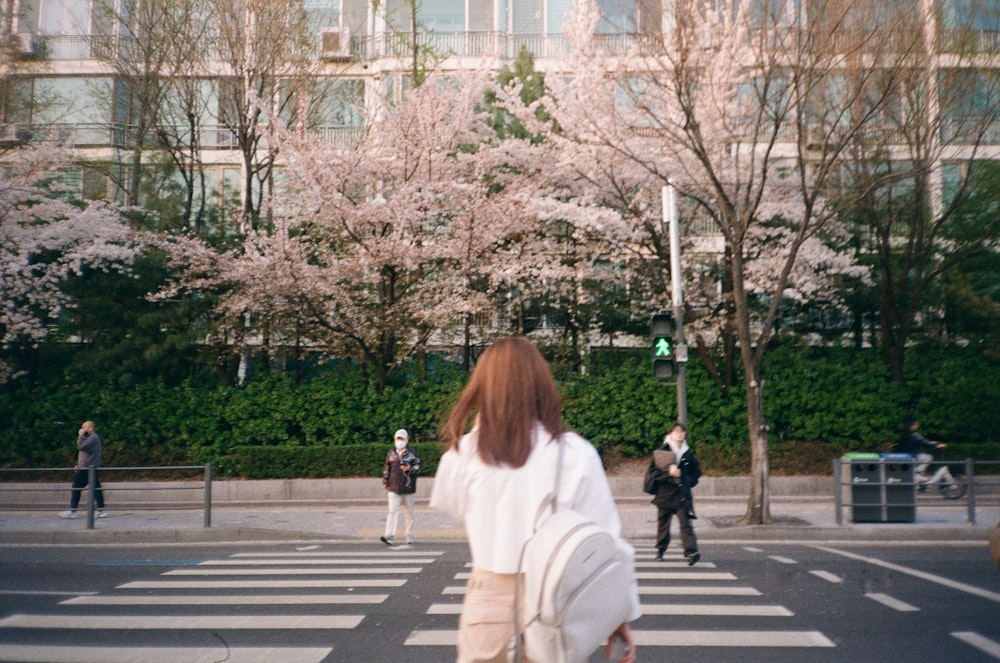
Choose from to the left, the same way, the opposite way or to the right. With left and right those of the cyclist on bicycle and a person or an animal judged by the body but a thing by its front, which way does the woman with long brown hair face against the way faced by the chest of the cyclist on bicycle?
to the left

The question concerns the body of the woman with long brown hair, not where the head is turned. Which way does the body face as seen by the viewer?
away from the camera

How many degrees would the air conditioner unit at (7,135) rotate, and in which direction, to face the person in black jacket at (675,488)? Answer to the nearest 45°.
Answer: approximately 45° to its left

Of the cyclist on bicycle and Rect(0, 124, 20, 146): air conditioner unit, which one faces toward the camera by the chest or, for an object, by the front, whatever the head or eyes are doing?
the air conditioner unit

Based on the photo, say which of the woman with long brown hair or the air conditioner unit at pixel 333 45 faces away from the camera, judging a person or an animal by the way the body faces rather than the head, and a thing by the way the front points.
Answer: the woman with long brown hair

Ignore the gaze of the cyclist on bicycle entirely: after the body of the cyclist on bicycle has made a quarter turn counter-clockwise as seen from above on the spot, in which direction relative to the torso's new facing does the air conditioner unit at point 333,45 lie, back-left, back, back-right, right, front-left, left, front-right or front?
left

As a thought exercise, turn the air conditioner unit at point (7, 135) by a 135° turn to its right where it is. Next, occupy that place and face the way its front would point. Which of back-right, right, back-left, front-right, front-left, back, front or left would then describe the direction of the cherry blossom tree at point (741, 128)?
back

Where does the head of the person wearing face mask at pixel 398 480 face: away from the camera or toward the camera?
toward the camera

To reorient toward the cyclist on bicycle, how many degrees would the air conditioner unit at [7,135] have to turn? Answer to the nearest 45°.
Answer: approximately 45° to its left

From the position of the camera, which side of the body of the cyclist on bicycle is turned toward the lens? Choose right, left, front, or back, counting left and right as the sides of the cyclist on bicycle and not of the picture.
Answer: right

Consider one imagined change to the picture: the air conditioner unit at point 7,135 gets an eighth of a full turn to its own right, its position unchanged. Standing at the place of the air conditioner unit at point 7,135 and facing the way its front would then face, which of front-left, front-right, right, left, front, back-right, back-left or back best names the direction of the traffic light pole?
left

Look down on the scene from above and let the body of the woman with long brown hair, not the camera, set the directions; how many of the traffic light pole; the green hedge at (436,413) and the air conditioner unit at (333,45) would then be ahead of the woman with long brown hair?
3

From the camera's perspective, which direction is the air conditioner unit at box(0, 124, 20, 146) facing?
toward the camera

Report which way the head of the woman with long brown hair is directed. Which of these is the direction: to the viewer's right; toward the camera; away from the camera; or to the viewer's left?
away from the camera

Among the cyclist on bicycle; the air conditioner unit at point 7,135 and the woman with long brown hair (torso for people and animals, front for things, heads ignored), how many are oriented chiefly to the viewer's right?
1

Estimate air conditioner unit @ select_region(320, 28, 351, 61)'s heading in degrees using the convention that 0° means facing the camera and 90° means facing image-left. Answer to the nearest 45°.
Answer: approximately 0°

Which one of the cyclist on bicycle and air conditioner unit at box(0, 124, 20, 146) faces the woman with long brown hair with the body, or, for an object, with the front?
the air conditioner unit
